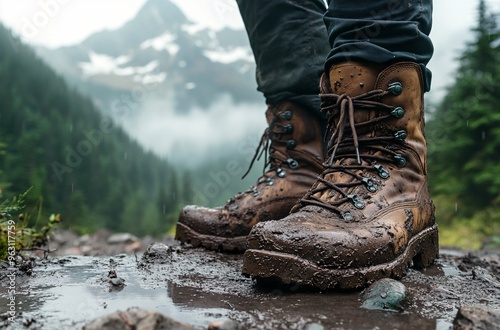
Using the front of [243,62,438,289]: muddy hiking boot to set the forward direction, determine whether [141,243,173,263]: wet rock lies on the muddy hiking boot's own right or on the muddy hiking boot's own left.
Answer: on the muddy hiking boot's own right

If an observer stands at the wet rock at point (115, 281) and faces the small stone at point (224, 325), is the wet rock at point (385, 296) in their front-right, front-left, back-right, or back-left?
front-left

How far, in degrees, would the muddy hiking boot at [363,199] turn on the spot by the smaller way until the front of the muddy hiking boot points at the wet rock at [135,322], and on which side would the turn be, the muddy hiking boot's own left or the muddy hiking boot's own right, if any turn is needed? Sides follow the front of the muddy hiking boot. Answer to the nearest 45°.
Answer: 0° — it already faces it

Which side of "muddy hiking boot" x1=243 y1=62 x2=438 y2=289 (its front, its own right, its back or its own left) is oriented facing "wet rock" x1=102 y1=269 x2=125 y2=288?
front

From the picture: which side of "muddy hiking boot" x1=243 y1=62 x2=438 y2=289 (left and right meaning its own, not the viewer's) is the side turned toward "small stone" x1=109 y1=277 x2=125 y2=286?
front

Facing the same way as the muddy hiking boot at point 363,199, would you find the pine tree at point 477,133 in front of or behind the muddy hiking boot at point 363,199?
behind

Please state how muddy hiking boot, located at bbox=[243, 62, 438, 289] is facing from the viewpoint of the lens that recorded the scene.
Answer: facing the viewer and to the left of the viewer

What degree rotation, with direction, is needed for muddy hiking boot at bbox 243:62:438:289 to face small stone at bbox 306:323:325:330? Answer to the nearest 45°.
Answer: approximately 45° to its left

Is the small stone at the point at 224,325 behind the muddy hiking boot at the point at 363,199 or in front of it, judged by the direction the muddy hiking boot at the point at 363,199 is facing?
in front
